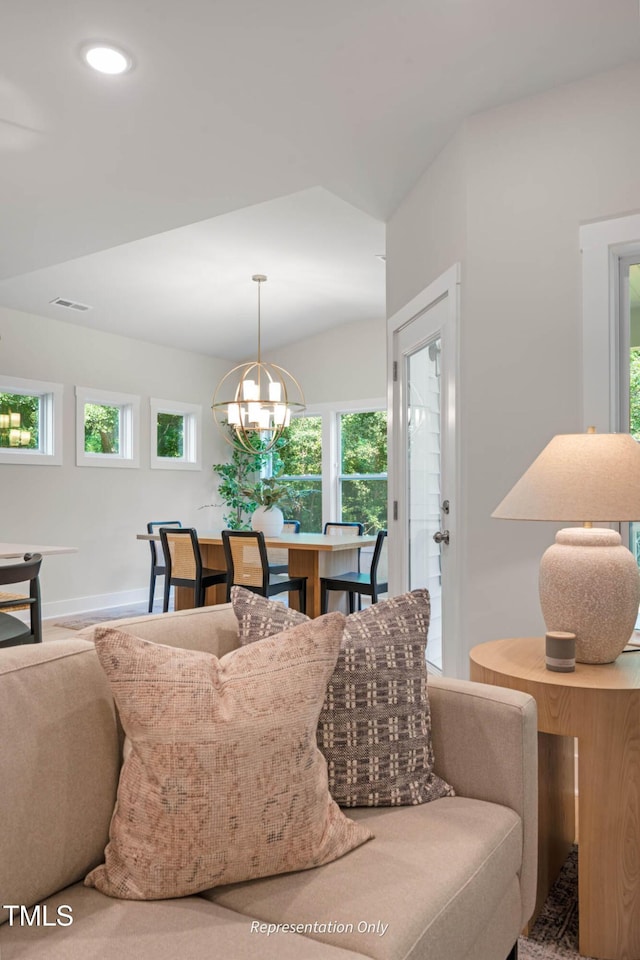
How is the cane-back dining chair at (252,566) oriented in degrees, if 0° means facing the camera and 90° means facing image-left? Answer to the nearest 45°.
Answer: approximately 225°

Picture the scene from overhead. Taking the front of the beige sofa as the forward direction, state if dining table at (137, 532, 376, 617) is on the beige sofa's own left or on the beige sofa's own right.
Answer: on the beige sofa's own left

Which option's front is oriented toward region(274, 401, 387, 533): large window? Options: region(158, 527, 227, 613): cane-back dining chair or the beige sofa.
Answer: the cane-back dining chair

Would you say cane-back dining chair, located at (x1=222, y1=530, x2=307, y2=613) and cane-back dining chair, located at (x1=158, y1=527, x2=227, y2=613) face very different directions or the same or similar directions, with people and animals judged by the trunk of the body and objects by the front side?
same or similar directions

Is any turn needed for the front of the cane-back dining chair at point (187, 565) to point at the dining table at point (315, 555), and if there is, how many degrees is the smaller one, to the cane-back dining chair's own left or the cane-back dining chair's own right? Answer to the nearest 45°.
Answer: approximately 90° to the cane-back dining chair's own right

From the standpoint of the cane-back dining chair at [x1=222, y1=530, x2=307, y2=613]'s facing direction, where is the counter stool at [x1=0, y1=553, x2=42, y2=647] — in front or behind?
behind

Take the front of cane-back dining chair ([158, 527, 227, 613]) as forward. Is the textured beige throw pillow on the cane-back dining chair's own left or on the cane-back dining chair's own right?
on the cane-back dining chair's own right

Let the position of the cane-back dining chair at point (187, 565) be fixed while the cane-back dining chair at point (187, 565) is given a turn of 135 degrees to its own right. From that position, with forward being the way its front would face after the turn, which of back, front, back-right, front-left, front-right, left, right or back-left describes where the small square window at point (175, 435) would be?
back

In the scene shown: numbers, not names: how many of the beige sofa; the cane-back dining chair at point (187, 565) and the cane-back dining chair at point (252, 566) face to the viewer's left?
0

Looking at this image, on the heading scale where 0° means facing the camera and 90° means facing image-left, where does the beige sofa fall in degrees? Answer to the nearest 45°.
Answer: approximately 315°

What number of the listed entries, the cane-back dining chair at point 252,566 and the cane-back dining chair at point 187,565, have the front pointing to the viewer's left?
0

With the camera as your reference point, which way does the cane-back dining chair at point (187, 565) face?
facing away from the viewer and to the right of the viewer

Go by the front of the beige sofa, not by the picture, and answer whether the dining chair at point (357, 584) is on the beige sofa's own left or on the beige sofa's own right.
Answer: on the beige sofa's own left
